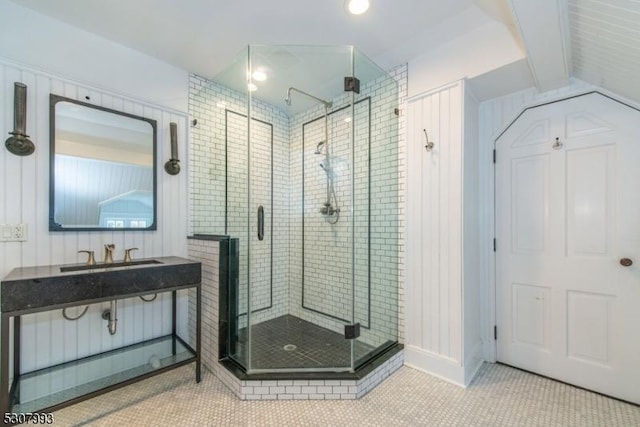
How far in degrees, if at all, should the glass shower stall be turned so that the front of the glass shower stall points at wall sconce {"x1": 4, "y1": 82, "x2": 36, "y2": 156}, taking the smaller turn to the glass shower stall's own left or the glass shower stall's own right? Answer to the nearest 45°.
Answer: approximately 90° to the glass shower stall's own right

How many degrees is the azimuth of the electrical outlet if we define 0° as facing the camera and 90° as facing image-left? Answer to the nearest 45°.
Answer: approximately 0°

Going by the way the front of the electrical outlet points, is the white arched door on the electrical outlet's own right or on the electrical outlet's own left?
on the electrical outlet's own left

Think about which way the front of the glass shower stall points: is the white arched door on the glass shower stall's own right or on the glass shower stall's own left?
on the glass shower stall's own left

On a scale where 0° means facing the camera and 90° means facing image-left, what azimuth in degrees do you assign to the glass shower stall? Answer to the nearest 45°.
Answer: approximately 0°

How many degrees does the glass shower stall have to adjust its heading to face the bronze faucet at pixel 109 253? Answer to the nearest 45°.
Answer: approximately 90° to its right

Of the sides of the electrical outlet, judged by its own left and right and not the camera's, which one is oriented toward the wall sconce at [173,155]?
left

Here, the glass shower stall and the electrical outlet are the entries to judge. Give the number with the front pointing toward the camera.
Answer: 2

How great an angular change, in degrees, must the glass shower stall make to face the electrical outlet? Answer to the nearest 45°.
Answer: approximately 90° to its right

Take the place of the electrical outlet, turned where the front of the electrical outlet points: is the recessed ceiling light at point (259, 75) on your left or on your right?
on your left
